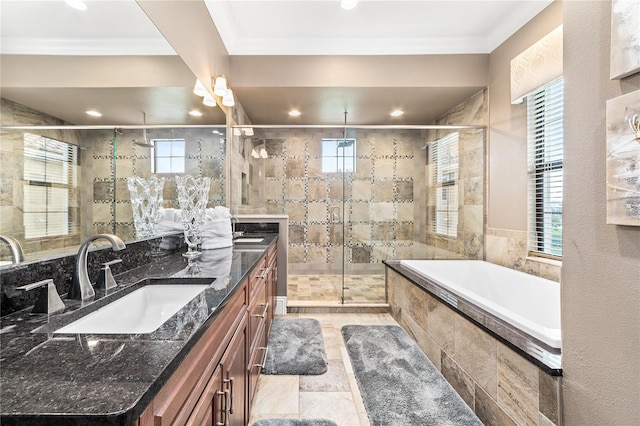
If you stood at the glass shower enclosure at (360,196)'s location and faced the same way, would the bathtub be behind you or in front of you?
in front

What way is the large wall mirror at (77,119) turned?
to the viewer's right

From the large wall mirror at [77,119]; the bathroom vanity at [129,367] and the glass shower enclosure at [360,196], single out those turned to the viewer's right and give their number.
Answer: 2

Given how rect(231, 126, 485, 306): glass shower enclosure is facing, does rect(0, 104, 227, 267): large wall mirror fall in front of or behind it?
in front

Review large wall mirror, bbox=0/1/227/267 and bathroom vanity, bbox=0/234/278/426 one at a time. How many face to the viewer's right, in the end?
2

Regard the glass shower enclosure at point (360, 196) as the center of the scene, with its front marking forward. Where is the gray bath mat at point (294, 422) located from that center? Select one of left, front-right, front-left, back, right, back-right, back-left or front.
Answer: front

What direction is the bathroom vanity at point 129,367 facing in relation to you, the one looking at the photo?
facing to the right of the viewer

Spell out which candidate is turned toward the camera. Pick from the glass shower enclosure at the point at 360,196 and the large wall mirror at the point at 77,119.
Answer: the glass shower enclosure

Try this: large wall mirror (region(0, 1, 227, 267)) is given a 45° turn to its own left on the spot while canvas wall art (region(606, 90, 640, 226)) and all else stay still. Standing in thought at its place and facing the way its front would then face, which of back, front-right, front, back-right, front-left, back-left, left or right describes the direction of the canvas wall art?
right

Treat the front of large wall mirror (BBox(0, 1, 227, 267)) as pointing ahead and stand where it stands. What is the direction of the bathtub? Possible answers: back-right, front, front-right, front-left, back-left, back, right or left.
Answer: front

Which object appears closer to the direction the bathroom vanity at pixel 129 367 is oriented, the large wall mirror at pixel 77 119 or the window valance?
the window valance

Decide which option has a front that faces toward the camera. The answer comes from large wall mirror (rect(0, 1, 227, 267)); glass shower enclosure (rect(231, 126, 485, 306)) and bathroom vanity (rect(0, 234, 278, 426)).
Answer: the glass shower enclosure

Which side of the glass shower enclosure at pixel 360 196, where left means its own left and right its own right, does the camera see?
front

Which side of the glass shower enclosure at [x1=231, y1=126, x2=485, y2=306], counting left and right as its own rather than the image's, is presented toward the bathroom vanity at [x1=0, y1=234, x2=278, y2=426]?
front

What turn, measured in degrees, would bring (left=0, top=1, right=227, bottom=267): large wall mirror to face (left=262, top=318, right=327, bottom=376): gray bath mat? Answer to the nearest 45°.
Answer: approximately 45° to its left

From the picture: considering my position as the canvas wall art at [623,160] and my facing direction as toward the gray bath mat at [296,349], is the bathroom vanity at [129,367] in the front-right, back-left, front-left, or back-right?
front-left

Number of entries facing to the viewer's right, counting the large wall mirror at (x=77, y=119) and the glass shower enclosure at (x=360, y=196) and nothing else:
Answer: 1
